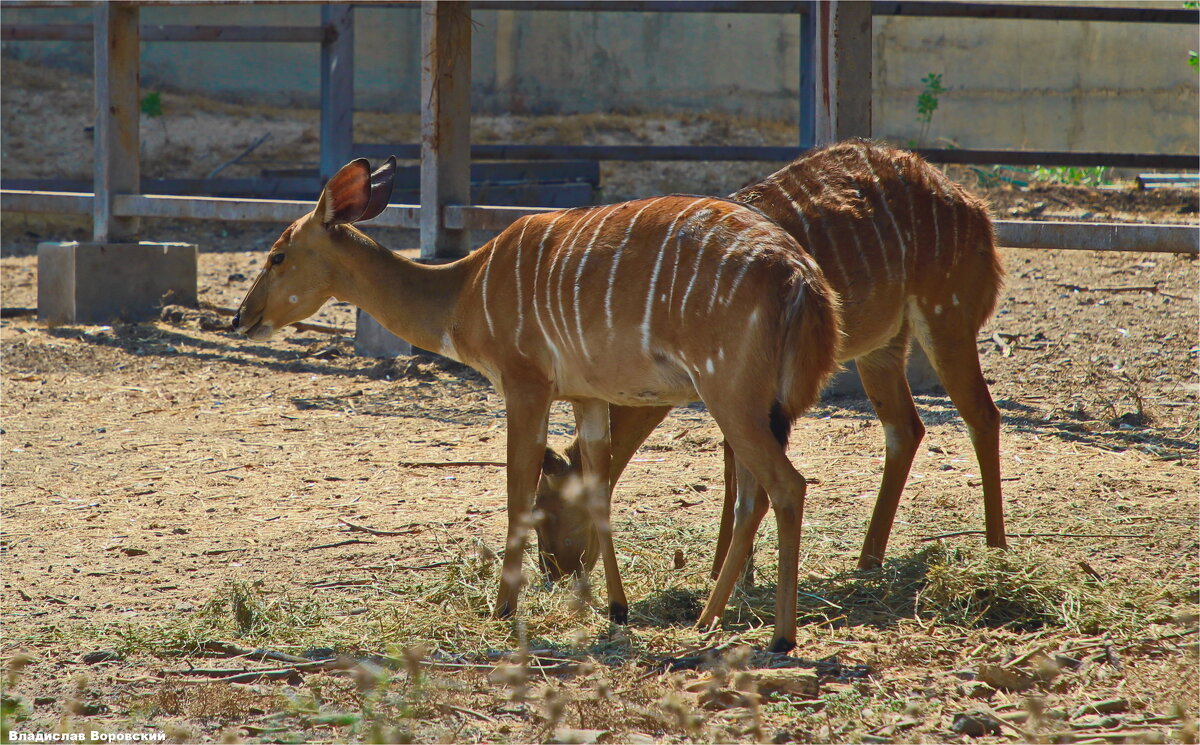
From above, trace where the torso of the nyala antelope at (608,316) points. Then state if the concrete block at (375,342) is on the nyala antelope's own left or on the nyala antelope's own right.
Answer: on the nyala antelope's own right

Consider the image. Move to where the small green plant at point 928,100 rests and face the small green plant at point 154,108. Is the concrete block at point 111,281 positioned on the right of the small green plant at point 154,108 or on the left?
left

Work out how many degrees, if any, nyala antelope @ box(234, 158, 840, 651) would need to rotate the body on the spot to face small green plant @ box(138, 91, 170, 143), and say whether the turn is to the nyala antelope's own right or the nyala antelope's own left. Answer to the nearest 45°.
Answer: approximately 90° to the nyala antelope's own right

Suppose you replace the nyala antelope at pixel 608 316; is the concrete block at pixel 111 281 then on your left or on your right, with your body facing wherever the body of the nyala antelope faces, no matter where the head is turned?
on your right

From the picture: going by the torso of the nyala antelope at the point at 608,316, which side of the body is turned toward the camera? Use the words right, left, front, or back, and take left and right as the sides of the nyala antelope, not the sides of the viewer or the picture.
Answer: left

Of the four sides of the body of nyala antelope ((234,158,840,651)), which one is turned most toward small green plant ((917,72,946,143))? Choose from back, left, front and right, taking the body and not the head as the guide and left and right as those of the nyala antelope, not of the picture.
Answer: right
